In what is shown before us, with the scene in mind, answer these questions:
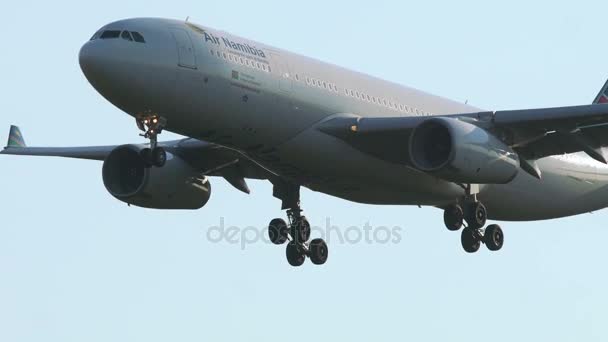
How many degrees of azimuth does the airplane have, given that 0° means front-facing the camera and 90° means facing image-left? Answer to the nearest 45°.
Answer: approximately 45°

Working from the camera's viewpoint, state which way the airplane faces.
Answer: facing the viewer and to the left of the viewer
